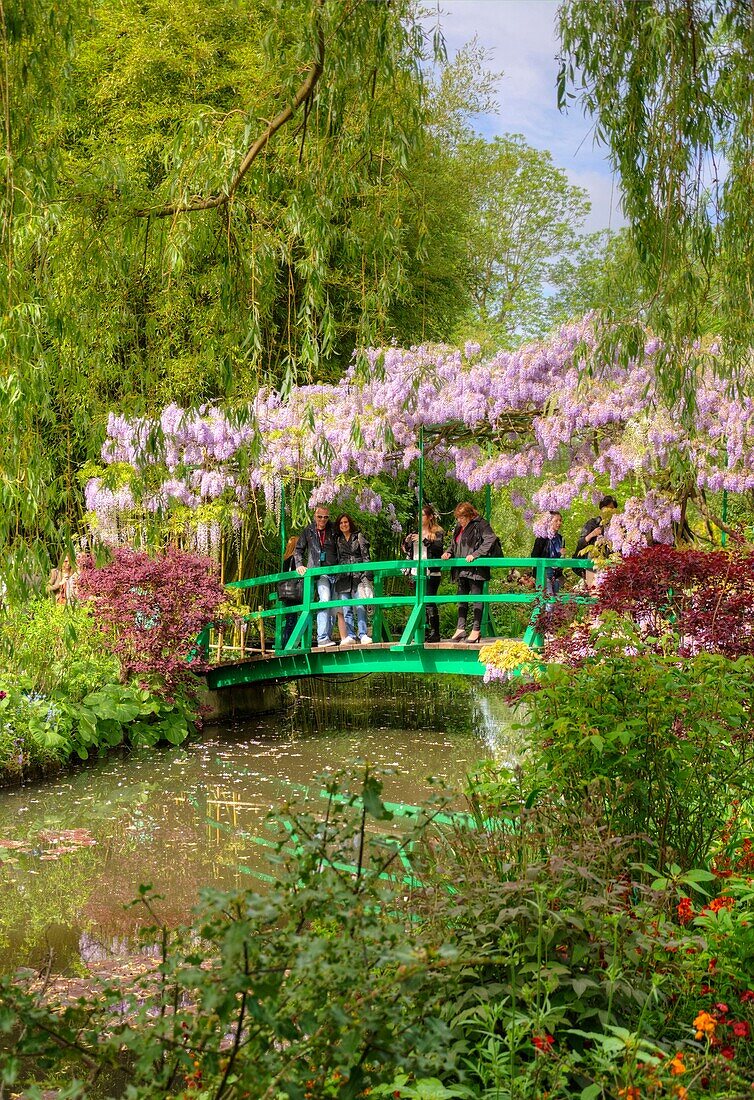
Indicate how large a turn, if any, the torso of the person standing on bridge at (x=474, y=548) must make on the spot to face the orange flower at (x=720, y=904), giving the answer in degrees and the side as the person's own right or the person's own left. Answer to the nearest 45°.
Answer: approximately 45° to the person's own left

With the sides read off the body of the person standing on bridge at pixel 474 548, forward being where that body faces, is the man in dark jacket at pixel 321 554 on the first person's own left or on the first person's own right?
on the first person's own right

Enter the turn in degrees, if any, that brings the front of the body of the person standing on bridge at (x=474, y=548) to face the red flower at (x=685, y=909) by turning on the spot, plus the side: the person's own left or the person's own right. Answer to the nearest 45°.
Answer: approximately 45° to the person's own left

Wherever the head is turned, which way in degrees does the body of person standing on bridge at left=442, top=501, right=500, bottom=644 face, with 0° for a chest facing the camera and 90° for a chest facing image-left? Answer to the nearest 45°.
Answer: approximately 45°

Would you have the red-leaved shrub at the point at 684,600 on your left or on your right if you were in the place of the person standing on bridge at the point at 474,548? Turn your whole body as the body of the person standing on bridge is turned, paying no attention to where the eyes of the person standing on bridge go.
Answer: on your left

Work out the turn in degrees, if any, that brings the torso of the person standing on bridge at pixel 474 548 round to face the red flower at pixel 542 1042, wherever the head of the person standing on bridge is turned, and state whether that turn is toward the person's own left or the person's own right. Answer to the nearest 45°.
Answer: approximately 45° to the person's own left

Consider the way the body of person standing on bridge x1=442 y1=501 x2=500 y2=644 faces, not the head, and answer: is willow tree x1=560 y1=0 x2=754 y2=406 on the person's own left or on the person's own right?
on the person's own left

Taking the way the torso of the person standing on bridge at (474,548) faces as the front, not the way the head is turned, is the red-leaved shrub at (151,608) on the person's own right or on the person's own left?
on the person's own right

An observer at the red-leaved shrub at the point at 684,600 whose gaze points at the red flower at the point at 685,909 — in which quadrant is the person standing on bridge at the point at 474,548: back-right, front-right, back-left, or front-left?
back-right
